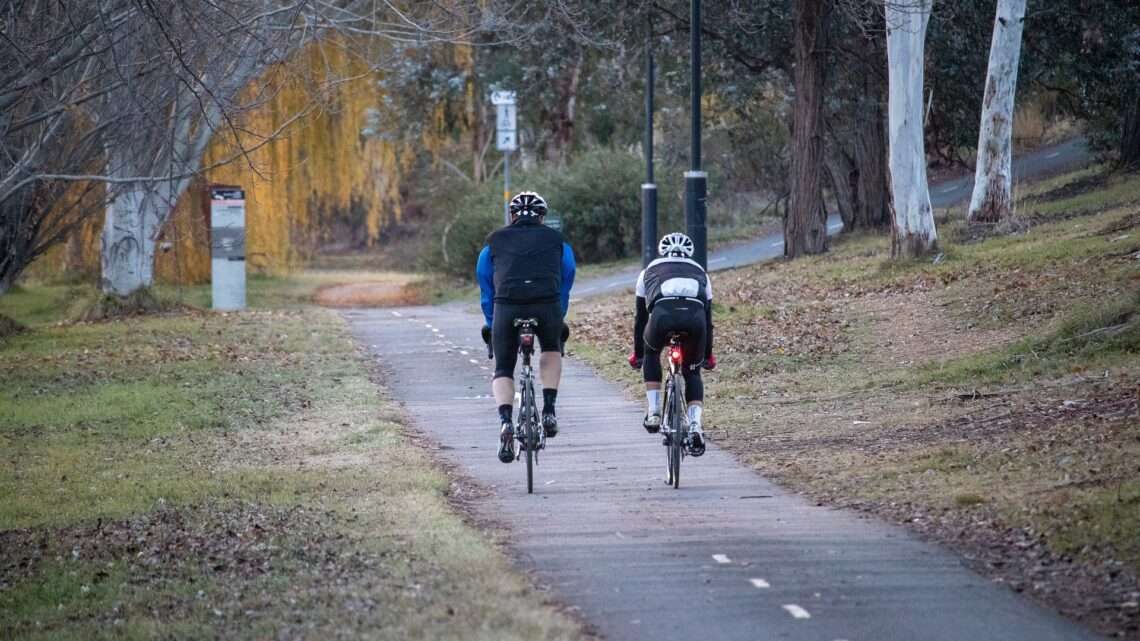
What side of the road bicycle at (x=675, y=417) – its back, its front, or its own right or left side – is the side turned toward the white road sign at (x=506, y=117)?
front

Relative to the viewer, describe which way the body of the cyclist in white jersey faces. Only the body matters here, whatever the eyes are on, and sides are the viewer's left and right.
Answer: facing away from the viewer

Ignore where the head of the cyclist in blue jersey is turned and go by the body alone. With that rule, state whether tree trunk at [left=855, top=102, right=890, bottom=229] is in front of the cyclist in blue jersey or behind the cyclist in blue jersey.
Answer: in front

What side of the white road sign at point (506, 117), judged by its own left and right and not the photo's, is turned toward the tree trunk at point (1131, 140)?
left

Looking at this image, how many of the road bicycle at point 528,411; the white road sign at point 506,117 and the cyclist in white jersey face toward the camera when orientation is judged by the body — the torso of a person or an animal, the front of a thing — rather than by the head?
1

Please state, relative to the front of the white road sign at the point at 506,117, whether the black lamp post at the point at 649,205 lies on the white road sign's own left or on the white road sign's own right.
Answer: on the white road sign's own left

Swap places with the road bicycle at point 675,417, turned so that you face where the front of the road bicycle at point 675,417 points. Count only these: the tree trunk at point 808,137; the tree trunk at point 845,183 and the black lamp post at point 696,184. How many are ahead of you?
3

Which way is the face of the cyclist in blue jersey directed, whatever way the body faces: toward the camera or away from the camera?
away from the camera

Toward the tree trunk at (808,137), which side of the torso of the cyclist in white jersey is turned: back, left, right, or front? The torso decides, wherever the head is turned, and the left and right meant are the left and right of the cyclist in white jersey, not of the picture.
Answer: front

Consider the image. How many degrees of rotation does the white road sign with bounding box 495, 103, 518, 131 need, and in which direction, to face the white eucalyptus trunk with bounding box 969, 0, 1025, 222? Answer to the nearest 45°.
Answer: approximately 90° to its left

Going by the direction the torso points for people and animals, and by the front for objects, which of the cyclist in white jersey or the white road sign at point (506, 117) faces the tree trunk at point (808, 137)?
the cyclist in white jersey

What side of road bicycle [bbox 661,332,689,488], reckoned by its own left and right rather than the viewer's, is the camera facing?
back

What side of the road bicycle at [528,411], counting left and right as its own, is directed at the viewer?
back

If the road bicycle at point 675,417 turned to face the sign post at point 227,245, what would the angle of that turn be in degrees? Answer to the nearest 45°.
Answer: approximately 45° to its left

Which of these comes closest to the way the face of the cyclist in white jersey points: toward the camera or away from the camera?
away from the camera
